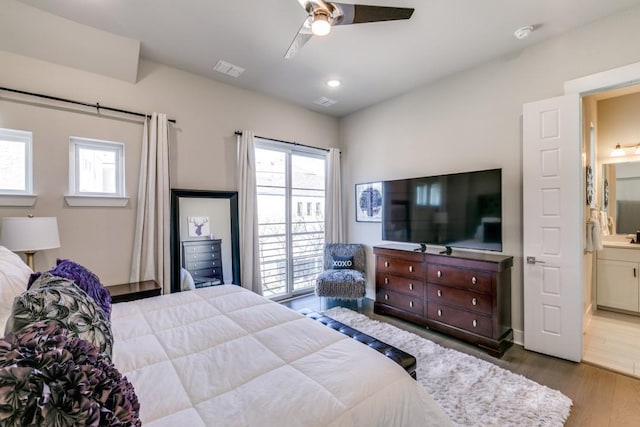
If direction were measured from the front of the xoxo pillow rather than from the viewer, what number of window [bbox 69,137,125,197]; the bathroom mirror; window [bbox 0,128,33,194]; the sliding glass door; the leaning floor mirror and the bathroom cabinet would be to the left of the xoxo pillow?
2

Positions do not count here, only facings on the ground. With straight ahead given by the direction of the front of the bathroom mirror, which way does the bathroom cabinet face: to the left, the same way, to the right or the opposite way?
the same way

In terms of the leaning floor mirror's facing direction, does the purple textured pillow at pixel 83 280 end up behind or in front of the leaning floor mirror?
in front

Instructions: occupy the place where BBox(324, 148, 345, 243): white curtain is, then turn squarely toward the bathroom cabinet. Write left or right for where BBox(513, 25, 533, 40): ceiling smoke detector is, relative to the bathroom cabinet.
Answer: right

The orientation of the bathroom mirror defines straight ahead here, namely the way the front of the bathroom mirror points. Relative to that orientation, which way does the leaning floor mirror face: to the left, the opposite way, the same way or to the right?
to the left

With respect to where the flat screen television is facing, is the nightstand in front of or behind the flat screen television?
in front

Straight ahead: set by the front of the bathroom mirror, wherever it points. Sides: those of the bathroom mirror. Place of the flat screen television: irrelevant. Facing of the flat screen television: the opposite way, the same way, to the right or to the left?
the same way

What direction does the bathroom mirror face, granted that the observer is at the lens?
facing the viewer and to the left of the viewer

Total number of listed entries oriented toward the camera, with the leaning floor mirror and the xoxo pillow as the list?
2

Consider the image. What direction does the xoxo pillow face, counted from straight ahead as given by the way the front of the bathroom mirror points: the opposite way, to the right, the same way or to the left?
to the left

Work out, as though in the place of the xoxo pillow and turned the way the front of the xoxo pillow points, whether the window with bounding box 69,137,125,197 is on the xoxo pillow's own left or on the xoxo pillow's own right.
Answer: on the xoxo pillow's own right

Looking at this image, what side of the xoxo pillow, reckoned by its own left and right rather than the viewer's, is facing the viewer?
front

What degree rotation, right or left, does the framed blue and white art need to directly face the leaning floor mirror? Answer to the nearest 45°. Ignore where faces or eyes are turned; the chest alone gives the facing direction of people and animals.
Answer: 0° — it already faces it

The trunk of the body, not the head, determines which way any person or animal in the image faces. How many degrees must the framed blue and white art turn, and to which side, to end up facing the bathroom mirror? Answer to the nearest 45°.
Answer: approximately 135° to its left
